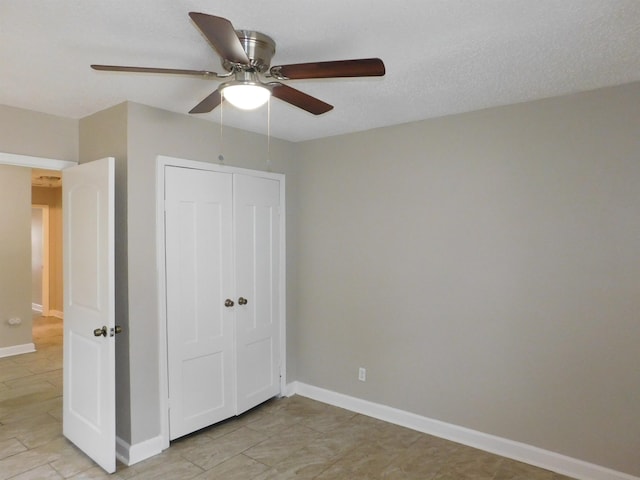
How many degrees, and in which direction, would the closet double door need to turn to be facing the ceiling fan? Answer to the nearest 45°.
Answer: approximately 45° to its right

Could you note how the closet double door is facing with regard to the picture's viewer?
facing the viewer and to the right of the viewer

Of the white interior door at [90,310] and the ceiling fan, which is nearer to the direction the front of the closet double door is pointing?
the ceiling fan

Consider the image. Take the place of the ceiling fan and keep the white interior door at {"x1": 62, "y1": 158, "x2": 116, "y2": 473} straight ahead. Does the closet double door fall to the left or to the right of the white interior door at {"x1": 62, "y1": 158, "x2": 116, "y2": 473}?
right

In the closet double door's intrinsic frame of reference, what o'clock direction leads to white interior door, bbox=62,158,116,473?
The white interior door is roughly at 4 o'clock from the closet double door.
